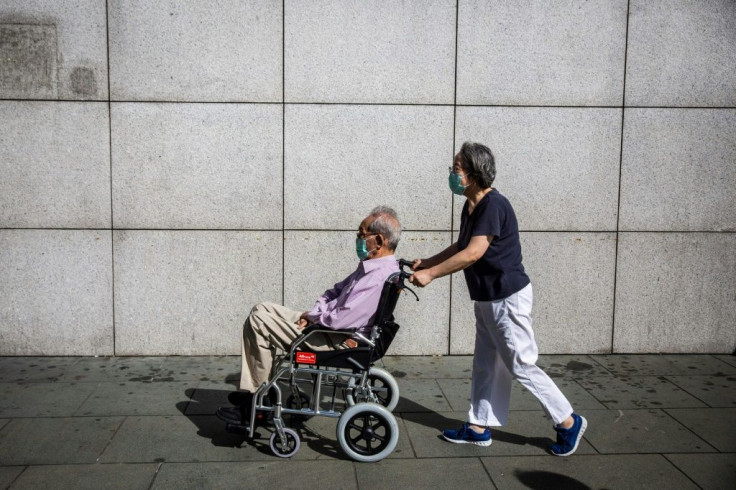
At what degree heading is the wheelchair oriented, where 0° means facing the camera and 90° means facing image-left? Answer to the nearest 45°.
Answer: approximately 90°

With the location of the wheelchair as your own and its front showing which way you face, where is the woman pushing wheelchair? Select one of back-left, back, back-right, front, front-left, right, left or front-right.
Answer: back

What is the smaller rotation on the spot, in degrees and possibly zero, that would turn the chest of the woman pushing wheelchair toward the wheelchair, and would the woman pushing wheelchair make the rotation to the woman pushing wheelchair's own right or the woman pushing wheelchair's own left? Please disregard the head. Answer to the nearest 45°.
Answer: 0° — they already face it

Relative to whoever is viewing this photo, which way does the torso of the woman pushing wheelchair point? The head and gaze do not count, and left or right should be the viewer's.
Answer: facing to the left of the viewer

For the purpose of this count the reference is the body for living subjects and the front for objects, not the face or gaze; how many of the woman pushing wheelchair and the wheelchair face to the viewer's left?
2
